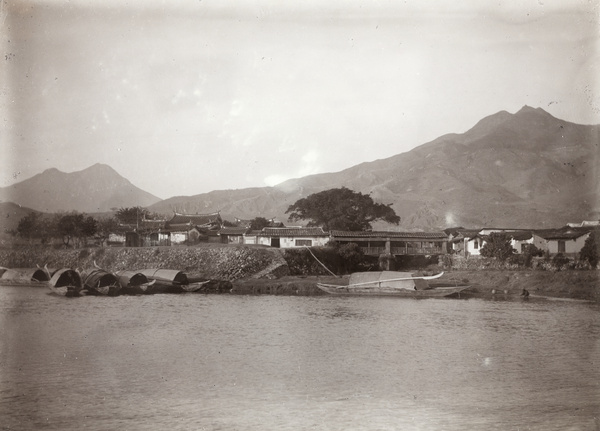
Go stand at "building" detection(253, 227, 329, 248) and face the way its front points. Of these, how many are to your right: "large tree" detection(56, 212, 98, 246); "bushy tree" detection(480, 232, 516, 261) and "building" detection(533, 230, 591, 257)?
1

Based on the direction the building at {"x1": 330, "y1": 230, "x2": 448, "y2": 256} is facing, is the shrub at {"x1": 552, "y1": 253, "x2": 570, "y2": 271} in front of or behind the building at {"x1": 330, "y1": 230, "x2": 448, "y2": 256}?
in front

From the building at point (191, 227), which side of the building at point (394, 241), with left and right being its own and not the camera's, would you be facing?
right

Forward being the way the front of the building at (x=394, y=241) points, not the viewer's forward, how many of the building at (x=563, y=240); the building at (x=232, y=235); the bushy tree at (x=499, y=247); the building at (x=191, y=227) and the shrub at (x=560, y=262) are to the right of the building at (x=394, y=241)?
2

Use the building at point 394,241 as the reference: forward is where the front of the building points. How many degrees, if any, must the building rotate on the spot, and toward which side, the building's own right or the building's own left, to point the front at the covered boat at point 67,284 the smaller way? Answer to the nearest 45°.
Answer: approximately 45° to the building's own right

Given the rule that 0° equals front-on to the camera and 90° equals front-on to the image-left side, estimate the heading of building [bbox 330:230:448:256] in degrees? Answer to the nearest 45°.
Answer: approximately 0°
